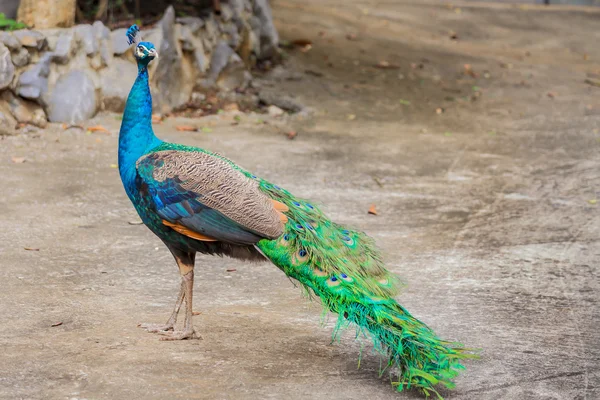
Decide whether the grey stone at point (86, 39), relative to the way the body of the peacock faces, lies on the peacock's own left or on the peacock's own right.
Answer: on the peacock's own right

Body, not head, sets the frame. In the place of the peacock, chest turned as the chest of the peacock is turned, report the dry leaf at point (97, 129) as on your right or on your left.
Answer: on your right

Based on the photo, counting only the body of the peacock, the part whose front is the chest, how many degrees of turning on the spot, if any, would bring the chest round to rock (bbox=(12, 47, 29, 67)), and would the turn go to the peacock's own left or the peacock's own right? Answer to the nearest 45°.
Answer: approximately 45° to the peacock's own right

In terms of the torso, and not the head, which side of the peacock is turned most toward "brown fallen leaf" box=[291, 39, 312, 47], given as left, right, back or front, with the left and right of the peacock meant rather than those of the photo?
right

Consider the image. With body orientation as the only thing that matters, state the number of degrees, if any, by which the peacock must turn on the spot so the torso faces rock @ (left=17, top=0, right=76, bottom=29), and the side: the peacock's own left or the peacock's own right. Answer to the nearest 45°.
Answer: approximately 45° to the peacock's own right

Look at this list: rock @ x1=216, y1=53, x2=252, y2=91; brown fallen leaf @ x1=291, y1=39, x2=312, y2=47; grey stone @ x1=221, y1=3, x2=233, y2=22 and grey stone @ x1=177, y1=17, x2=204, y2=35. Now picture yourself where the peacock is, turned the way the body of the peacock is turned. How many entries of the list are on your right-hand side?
4

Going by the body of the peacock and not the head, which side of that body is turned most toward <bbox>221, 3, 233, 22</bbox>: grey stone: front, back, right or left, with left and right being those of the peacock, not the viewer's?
right

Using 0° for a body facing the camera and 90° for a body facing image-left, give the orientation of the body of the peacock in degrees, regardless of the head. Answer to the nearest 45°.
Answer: approximately 90°

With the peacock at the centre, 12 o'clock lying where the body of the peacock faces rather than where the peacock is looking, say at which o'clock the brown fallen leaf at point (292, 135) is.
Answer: The brown fallen leaf is roughly at 3 o'clock from the peacock.

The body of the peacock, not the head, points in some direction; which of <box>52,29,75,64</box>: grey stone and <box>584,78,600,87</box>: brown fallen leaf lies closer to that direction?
the grey stone

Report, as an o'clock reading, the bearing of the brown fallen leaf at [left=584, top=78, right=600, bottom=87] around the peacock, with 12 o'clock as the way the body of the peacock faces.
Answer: The brown fallen leaf is roughly at 4 o'clock from the peacock.

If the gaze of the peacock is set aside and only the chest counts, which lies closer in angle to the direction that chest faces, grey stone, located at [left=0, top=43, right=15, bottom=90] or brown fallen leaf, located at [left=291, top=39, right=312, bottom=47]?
the grey stone

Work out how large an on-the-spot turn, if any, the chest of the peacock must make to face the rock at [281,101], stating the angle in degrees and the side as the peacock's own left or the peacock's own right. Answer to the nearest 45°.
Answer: approximately 90° to the peacock's own right
